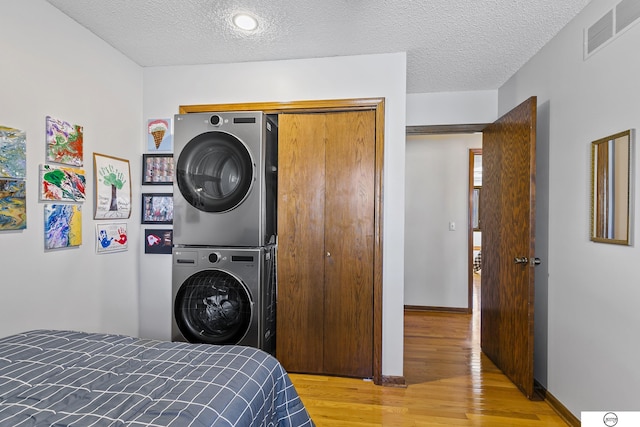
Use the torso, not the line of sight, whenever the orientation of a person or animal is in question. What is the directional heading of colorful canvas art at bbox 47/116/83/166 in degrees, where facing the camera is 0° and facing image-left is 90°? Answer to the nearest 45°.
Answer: approximately 315°

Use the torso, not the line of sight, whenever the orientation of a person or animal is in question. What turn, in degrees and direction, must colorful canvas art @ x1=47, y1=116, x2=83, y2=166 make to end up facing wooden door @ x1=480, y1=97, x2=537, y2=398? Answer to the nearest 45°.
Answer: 0° — it already faces it

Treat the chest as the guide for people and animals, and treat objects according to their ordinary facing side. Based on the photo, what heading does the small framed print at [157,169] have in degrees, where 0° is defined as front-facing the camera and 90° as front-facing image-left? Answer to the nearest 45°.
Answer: approximately 0°

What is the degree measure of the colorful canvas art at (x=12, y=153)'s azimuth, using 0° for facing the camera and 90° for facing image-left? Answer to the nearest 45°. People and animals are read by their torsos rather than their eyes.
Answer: approximately 315°

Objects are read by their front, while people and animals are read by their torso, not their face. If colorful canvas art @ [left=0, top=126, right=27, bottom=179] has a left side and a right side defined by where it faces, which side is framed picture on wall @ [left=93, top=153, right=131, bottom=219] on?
on its left

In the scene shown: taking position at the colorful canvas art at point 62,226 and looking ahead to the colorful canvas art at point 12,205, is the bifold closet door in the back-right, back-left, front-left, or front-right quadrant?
back-left
